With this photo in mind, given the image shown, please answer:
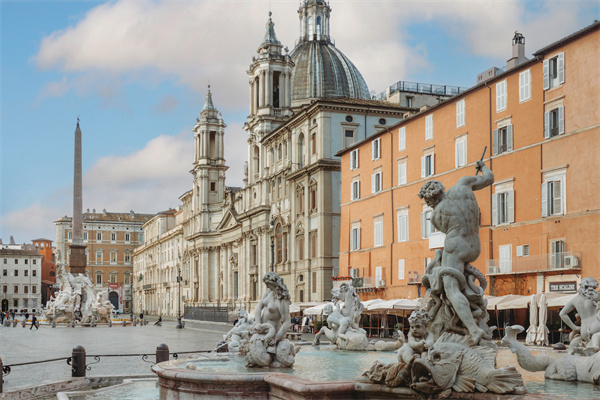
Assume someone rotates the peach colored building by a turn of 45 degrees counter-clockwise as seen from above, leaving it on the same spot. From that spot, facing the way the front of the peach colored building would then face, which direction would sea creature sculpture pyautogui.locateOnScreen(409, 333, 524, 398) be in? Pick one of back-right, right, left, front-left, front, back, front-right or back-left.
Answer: front

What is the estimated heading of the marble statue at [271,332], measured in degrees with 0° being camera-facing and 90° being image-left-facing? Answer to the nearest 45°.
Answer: approximately 45°

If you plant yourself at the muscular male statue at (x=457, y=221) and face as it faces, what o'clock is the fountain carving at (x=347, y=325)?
The fountain carving is roughly at 1 o'clock from the muscular male statue.

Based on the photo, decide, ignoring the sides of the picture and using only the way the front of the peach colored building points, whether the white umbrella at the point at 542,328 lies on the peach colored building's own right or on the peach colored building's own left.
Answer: on the peach colored building's own left

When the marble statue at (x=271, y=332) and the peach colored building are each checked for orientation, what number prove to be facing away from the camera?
0

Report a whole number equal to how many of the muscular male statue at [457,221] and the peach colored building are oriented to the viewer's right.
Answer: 0

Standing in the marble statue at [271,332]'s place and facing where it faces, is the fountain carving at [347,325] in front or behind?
behind

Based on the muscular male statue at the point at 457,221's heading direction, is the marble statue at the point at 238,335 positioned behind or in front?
in front

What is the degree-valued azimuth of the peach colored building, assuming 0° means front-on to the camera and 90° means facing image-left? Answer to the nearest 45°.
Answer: approximately 45°
